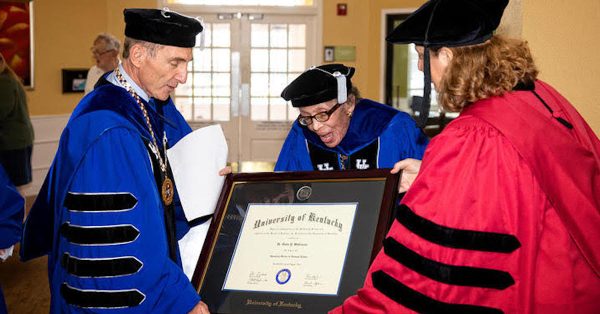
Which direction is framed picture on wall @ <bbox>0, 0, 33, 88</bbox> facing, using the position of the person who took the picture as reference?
facing the viewer

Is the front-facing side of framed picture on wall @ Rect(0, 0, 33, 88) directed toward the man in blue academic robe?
yes

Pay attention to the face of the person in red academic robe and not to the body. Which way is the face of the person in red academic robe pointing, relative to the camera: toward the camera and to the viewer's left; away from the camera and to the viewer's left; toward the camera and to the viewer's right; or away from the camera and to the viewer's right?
away from the camera and to the viewer's left

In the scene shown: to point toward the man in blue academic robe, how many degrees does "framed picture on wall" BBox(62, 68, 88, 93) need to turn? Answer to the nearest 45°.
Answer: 0° — it already faces them

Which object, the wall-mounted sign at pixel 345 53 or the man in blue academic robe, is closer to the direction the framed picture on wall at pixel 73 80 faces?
the man in blue academic robe

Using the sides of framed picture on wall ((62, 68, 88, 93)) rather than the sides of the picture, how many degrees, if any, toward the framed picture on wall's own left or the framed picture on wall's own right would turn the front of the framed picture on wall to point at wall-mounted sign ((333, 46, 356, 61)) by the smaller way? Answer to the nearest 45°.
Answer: approximately 90° to the framed picture on wall's own left

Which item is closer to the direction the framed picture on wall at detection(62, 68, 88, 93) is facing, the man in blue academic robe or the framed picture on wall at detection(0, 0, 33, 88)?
the man in blue academic robe

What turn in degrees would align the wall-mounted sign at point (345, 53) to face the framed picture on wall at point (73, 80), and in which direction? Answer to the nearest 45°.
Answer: approximately 45° to its right

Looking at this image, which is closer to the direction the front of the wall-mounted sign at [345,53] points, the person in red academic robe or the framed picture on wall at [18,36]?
the person in red academic robe

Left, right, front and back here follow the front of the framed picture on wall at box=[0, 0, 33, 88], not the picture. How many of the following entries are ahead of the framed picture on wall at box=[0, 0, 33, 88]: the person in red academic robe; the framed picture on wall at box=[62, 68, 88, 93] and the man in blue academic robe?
2

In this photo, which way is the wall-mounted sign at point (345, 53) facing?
toward the camera

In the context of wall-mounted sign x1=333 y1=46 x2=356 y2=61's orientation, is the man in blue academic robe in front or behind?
in front

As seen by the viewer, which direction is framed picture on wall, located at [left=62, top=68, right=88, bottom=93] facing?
toward the camera

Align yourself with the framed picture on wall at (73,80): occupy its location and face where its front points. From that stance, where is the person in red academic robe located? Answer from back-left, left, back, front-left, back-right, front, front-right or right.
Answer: front

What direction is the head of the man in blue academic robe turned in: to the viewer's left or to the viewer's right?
to the viewer's right
